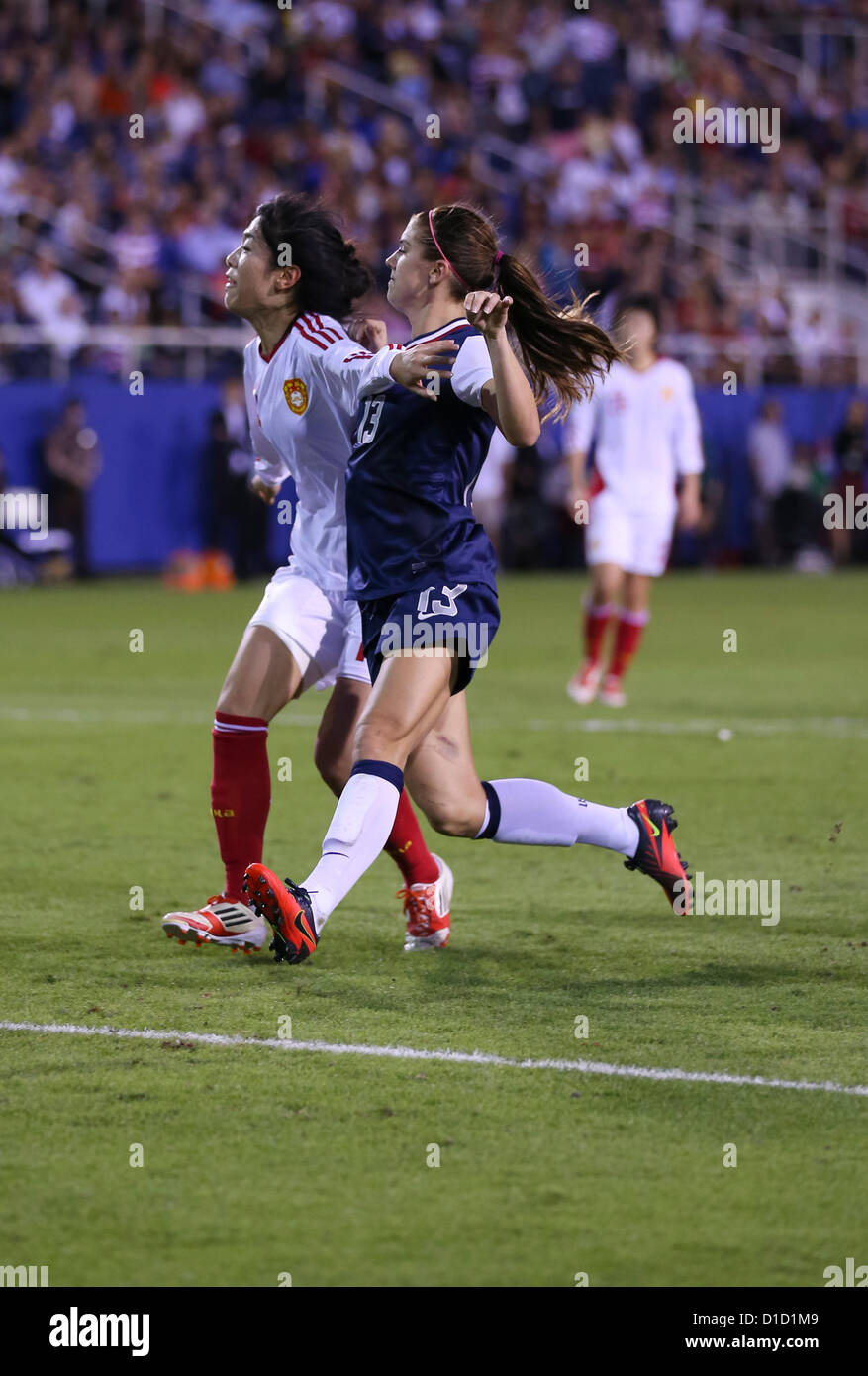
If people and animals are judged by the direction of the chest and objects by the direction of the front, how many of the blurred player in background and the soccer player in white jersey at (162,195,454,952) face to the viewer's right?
0

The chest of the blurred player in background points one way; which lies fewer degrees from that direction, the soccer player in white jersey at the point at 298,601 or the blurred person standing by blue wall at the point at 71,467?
the soccer player in white jersey

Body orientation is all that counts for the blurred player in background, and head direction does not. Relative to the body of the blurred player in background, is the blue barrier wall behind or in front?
behind

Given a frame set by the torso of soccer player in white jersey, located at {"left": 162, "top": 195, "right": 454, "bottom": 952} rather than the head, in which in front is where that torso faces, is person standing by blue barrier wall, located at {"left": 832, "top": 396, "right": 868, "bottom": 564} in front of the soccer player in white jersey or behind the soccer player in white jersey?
behind

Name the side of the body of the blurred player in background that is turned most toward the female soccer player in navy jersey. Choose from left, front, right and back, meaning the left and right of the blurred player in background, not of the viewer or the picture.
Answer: front

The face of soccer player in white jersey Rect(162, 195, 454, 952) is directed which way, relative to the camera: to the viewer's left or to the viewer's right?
to the viewer's left

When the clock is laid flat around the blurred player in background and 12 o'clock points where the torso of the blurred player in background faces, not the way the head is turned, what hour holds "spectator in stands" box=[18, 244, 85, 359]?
The spectator in stands is roughly at 5 o'clock from the blurred player in background.

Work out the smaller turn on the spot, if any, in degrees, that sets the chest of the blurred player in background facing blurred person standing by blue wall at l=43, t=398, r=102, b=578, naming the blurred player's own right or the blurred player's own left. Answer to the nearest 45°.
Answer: approximately 135° to the blurred player's own right

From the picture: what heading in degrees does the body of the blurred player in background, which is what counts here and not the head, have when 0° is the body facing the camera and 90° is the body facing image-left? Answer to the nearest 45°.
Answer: approximately 0°

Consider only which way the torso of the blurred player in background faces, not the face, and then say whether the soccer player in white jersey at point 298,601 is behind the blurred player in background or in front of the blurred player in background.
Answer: in front

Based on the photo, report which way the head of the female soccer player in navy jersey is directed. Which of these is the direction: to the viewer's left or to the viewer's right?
to the viewer's left

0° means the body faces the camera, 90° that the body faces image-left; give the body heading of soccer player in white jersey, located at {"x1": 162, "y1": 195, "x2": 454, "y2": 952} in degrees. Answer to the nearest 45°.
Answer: approximately 45°
